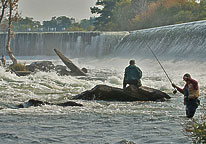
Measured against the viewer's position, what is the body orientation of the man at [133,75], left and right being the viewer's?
facing away from the viewer

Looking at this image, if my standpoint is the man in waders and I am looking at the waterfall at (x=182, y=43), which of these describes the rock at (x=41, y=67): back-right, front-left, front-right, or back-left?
front-left

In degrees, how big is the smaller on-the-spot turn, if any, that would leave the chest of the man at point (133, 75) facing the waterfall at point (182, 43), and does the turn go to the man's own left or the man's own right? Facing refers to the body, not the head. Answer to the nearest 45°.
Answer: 0° — they already face it

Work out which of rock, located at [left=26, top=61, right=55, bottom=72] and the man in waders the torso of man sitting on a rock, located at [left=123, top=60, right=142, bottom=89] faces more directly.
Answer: the rock

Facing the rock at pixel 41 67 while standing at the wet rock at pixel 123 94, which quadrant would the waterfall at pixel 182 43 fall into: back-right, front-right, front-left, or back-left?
front-right
